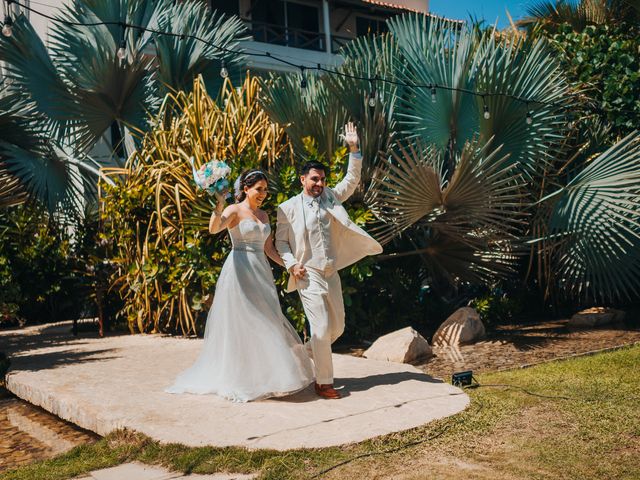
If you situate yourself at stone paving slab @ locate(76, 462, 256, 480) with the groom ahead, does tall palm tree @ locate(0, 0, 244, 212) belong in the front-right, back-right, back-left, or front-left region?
front-left

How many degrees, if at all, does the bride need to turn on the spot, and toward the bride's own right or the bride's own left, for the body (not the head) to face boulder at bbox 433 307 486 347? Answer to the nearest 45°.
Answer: approximately 90° to the bride's own left

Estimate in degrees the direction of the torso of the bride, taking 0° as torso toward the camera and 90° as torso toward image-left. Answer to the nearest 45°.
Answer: approximately 315°

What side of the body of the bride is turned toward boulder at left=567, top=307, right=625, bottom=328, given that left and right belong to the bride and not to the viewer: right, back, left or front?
left

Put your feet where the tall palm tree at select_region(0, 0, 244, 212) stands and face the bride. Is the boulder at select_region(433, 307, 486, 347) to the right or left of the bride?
left

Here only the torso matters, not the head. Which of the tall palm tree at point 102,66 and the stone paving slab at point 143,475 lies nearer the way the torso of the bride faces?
the stone paving slab

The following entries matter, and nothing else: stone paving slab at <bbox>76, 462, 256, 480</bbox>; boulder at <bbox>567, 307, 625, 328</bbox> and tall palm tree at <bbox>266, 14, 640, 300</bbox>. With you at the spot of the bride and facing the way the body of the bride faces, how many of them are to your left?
2

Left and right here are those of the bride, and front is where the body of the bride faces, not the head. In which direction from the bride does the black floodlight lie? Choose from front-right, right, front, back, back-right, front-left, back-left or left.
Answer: front-left

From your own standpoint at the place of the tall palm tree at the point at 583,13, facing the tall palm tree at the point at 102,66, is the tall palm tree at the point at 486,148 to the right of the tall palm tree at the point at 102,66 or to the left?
left

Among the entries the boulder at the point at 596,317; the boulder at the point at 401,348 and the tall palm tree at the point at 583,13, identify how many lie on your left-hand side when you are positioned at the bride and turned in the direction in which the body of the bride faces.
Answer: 3

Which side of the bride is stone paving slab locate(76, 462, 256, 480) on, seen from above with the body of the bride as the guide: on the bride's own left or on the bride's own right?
on the bride's own right

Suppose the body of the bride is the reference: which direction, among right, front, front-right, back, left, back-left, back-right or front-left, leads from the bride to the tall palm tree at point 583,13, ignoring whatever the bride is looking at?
left

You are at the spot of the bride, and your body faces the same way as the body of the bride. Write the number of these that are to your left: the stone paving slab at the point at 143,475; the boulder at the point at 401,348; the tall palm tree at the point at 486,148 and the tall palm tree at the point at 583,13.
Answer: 3

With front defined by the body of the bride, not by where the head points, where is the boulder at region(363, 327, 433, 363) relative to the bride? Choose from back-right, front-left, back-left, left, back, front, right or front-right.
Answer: left

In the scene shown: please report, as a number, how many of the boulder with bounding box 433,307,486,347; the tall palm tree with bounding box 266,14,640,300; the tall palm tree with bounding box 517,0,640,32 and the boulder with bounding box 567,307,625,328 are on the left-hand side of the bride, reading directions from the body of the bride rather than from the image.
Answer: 4

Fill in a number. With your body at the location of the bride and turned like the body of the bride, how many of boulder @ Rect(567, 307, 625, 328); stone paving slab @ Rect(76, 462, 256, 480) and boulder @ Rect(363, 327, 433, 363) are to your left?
2
